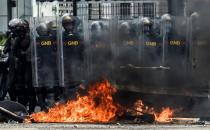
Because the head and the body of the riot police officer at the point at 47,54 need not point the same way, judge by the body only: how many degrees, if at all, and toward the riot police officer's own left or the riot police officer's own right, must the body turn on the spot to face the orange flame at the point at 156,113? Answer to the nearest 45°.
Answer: approximately 90° to the riot police officer's own left

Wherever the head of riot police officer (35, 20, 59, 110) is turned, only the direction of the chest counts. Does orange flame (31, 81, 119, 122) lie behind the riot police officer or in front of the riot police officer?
in front

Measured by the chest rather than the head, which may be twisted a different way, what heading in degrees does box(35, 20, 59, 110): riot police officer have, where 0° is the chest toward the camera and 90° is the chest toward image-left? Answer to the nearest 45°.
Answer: approximately 0°

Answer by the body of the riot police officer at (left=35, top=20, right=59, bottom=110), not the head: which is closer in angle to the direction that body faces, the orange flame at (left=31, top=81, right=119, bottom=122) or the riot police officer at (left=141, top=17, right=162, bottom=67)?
the orange flame

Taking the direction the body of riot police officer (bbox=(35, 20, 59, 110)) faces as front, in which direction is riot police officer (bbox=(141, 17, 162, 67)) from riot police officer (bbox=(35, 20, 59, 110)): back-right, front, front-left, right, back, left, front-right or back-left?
left

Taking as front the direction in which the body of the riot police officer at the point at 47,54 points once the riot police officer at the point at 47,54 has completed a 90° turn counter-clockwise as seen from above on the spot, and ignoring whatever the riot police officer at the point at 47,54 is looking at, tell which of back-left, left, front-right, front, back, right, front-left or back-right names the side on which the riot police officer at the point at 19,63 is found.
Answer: back-left

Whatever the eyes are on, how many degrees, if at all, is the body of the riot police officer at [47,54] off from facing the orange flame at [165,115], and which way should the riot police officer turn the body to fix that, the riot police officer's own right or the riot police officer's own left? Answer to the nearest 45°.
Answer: approximately 45° to the riot police officer's own left
